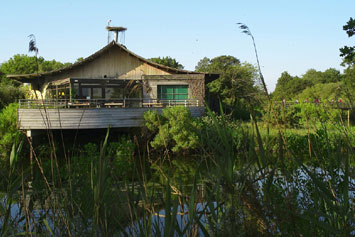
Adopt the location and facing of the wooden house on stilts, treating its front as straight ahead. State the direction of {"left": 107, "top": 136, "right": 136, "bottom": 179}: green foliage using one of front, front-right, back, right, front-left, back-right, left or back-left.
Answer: front

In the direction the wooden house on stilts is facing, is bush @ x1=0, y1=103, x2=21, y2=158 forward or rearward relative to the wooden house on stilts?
forward

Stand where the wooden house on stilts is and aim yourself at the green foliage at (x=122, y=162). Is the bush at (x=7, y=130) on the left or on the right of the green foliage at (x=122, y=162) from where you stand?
right

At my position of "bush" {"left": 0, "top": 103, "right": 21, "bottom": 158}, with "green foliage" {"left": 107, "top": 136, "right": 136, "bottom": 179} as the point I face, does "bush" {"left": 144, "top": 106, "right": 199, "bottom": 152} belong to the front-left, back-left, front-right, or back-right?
front-left

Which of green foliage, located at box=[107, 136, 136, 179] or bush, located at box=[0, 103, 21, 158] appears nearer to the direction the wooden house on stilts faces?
the green foliage

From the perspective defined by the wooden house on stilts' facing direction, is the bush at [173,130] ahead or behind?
ahead

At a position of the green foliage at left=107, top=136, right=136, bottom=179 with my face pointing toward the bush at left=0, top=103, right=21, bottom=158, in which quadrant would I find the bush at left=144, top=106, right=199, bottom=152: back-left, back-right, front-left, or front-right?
front-right

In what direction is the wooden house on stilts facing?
toward the camera

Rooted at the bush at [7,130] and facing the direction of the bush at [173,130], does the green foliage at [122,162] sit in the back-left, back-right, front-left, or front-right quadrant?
front-right
